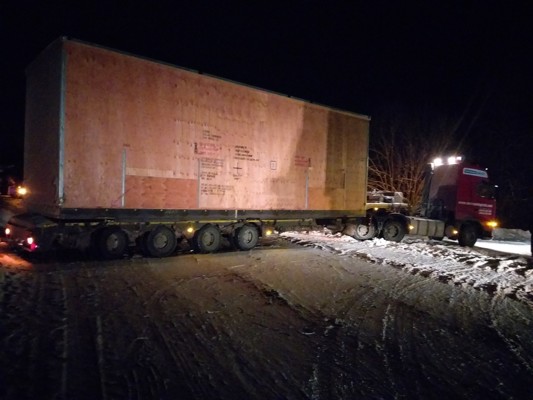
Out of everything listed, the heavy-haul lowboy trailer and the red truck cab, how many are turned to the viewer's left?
0

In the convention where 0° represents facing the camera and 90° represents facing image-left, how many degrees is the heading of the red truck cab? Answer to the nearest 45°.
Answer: approximately 225°

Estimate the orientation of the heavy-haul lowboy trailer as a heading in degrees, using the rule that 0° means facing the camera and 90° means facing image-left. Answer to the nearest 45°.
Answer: approximately 225°

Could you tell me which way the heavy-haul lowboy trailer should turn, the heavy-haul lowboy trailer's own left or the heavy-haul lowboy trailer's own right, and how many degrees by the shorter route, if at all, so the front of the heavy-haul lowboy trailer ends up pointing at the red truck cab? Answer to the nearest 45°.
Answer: approximately 45° to the heavy-haul lowboy trailer's own right

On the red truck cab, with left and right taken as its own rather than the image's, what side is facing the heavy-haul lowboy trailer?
back
